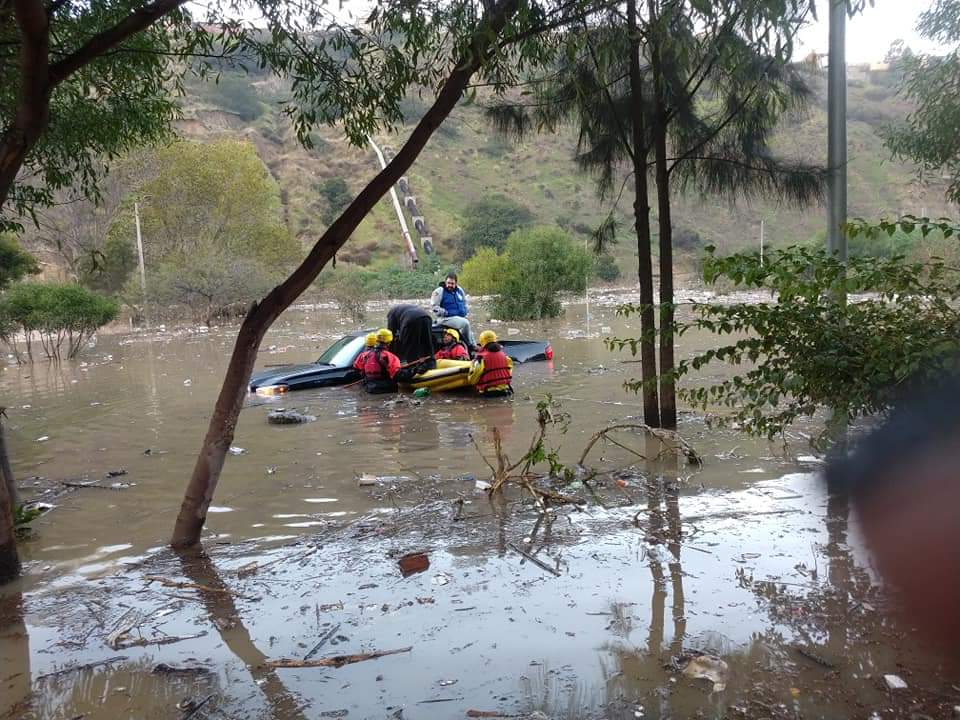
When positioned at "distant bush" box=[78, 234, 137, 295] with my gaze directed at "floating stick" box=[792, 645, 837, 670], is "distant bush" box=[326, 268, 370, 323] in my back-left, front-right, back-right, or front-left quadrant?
front-left

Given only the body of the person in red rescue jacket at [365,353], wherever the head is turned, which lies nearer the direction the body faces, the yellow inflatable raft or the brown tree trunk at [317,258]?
the yellow inflatable raft

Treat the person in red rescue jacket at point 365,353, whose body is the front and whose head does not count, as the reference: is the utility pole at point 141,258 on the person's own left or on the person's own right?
on the person's own left

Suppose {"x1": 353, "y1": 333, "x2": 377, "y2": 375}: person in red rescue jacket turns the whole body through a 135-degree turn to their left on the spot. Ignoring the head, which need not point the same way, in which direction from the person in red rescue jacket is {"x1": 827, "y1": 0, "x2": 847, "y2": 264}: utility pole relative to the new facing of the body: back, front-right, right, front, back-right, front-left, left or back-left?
back

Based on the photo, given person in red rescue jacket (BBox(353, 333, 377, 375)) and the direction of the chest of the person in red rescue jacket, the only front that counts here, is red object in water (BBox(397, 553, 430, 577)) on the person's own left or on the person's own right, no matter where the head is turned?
on the person's own right
